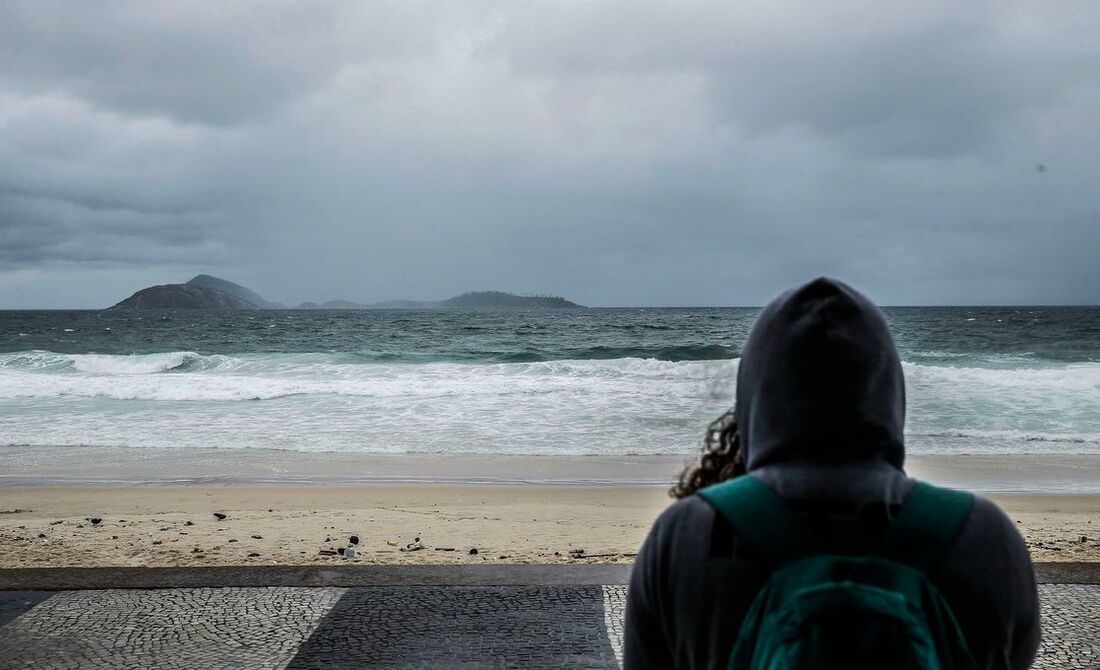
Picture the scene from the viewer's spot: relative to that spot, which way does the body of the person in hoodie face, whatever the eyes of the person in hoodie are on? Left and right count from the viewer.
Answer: facing away from the viewer

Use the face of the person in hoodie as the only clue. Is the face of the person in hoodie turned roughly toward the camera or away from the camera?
away from the camera
